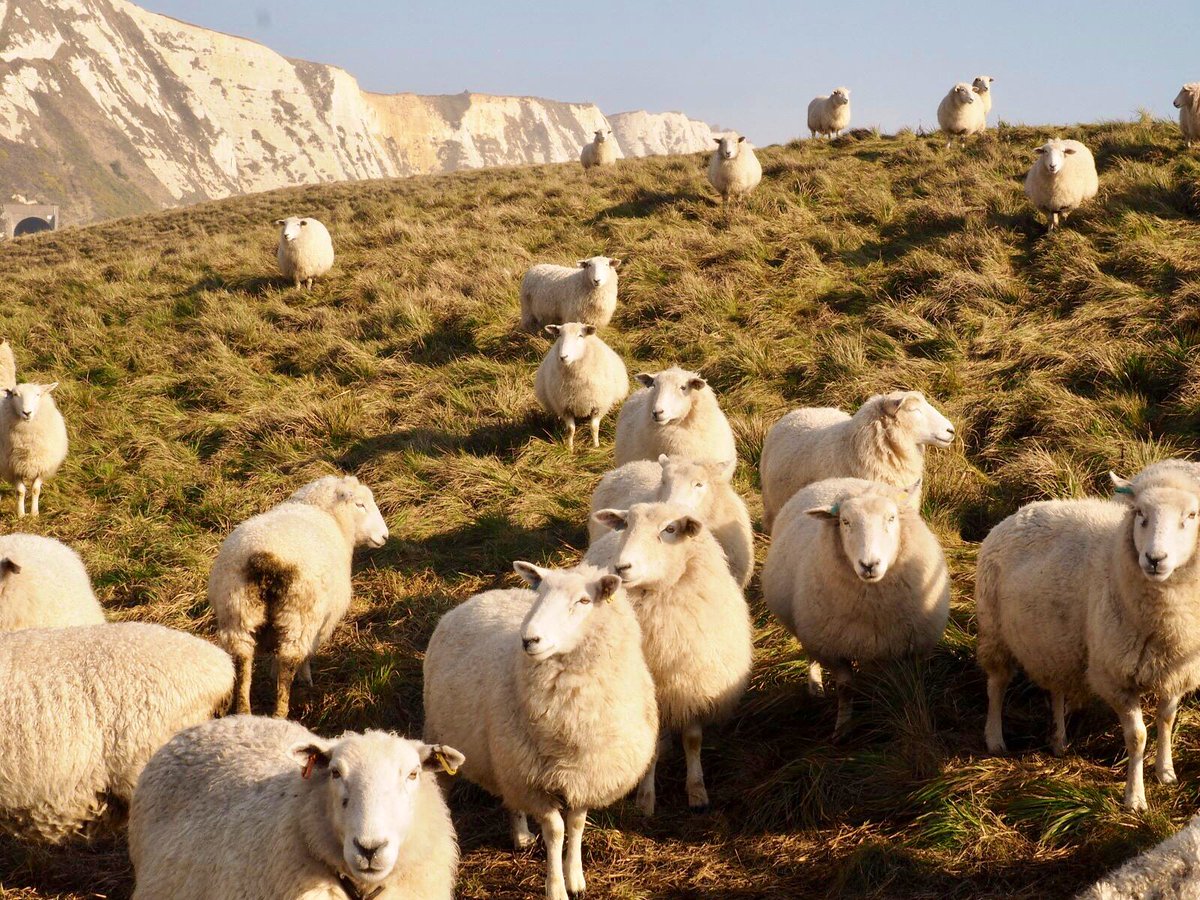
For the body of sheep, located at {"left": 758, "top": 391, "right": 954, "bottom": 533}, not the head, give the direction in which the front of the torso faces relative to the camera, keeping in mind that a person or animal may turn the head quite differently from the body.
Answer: to the viewer's right

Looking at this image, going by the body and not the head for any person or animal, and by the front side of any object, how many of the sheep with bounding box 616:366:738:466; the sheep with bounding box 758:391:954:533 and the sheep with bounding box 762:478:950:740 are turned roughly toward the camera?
2

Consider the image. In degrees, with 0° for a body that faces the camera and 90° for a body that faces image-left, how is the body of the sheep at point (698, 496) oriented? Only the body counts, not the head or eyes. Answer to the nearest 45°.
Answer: approximately 315°

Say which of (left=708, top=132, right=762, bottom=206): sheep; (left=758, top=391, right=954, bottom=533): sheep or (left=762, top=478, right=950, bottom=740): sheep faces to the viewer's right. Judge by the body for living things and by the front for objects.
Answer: (left=758, top=391, right=954, bottom=533): sheep

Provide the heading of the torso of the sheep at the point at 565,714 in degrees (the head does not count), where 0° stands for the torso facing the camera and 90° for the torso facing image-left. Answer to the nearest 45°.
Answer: approximately 315°

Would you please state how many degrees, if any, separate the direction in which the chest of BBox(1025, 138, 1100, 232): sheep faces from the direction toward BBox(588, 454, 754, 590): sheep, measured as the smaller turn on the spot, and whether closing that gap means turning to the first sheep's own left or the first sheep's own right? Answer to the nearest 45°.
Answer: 0° — it already faces it

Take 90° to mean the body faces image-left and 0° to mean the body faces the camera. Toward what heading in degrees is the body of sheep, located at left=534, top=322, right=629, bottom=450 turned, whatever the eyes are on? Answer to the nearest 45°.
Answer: approximately 0°

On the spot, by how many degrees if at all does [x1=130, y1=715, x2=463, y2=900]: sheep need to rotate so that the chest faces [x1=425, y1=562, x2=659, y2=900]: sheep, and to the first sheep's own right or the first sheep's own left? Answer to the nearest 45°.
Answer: approximately 90° to the first sheep's own left
